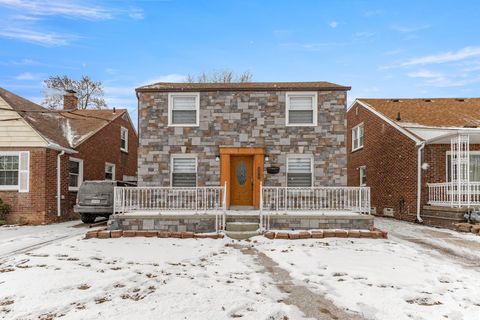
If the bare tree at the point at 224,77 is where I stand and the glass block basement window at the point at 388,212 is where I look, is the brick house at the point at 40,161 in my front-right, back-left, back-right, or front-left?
front-right

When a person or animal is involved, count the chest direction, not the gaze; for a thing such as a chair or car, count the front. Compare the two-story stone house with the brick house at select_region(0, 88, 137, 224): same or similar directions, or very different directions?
same or similar directions

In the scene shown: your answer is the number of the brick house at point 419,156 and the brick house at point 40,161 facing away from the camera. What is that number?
0

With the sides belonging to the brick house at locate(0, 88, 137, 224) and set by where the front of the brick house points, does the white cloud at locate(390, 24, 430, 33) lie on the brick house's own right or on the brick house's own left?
on the brick house's own left

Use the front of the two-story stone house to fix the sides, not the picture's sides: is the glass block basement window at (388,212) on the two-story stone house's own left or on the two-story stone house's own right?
on the two-story stone house's own left

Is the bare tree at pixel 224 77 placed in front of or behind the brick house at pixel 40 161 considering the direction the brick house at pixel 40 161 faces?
behind

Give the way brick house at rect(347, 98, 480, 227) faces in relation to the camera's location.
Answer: facing the viewer and to the right of the viewer

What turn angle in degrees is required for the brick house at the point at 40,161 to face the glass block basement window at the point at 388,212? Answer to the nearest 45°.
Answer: approximately 135° to its left

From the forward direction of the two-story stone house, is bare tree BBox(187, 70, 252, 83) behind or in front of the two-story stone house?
behind

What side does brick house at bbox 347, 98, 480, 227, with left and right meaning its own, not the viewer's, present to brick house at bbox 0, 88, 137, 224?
right

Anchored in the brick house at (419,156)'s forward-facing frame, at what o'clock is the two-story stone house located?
The two-story stone house is roughly at 3 o'clock from the brick house.

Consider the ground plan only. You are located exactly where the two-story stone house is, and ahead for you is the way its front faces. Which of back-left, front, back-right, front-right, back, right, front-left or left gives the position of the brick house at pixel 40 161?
right

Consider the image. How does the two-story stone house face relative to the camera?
toward the camera

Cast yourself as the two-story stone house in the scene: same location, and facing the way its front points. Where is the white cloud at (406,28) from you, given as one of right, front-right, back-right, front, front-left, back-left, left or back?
left
